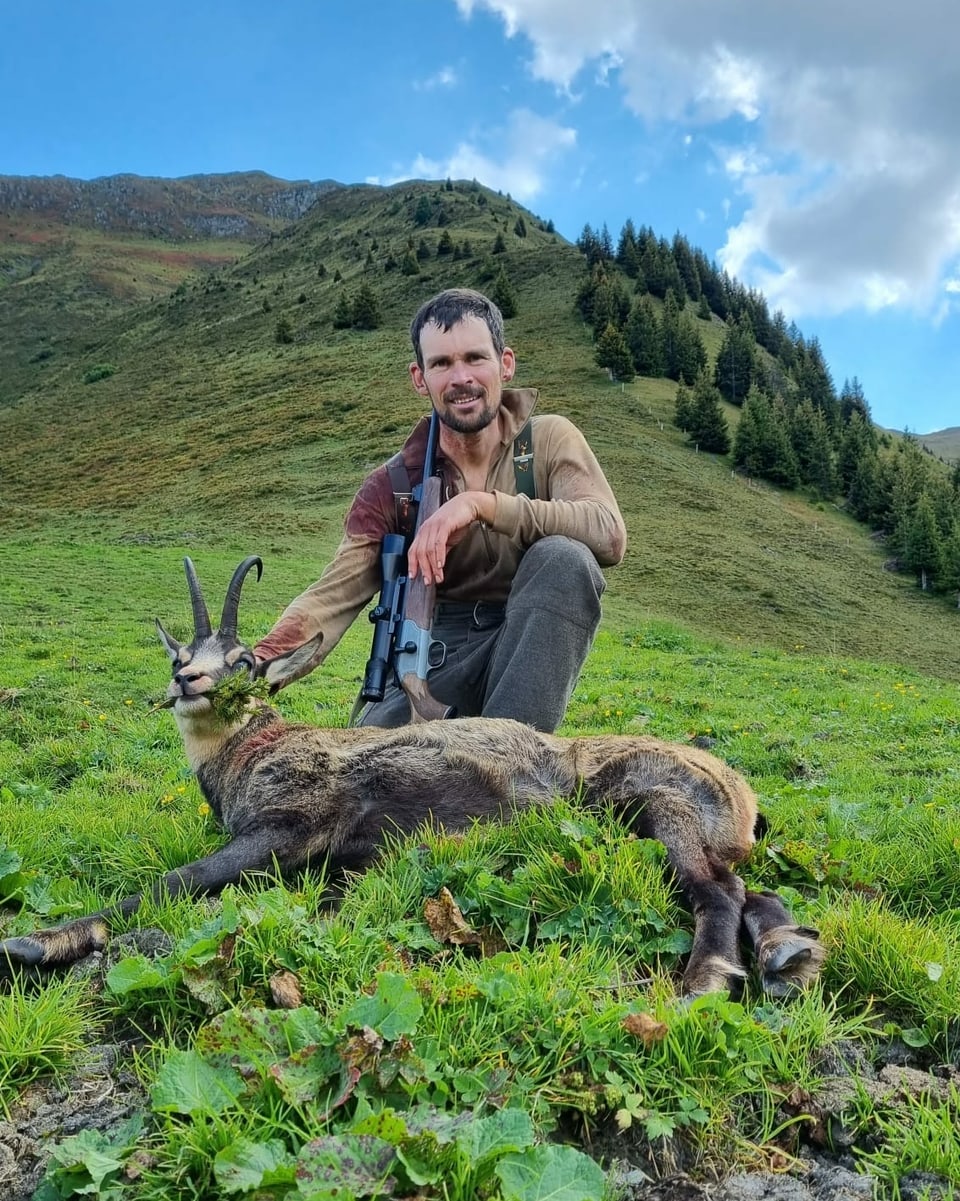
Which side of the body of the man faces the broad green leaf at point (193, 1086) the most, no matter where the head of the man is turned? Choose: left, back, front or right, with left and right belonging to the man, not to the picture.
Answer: front

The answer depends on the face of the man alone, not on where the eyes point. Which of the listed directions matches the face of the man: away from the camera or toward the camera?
toward the camera

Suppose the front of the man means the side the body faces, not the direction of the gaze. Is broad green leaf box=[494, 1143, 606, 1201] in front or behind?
in front

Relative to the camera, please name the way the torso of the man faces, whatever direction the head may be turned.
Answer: toward the camera

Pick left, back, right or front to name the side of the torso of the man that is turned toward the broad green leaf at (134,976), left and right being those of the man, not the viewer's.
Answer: front

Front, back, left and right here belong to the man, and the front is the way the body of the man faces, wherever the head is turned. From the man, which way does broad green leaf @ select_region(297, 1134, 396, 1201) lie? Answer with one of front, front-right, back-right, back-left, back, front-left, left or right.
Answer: front

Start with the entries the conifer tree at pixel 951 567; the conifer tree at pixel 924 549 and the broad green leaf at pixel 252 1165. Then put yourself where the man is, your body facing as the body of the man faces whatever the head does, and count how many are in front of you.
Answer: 1

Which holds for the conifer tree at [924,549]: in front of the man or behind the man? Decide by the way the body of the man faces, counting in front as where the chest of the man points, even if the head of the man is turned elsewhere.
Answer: behind

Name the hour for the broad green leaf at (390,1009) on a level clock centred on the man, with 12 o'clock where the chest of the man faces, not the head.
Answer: The broad green leaf is roughly at 12 o'clock from the man.

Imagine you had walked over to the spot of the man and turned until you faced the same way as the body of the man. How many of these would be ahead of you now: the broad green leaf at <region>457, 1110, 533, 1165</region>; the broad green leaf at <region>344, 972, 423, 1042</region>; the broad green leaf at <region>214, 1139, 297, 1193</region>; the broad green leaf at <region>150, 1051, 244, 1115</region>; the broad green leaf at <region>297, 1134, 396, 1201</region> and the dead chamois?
6

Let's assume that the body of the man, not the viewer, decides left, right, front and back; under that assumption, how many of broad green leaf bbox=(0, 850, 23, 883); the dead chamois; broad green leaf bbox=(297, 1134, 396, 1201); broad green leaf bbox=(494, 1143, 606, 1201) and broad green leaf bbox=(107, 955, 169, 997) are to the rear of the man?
0

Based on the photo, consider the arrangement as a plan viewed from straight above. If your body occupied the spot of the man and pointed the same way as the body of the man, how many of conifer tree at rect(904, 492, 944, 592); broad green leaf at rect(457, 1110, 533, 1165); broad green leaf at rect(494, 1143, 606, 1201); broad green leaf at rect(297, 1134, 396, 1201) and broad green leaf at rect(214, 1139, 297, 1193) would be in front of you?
4

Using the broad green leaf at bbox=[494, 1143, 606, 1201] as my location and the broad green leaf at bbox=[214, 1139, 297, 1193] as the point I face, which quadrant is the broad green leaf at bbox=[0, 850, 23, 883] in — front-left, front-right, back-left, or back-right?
front-right

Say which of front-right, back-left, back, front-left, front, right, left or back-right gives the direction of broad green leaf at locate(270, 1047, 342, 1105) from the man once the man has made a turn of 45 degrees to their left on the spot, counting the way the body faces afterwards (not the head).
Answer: front-right
